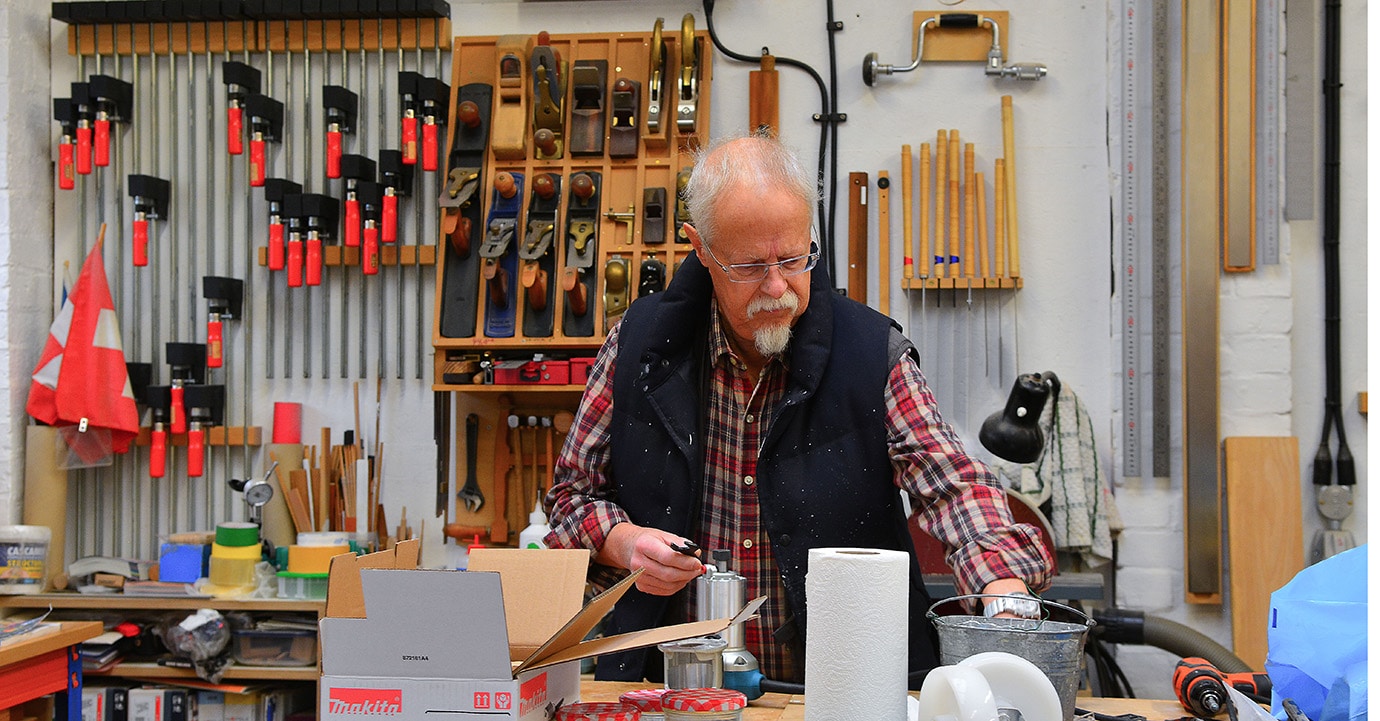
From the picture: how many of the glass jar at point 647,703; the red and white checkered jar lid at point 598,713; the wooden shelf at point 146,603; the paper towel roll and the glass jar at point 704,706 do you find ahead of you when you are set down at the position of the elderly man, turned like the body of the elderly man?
4

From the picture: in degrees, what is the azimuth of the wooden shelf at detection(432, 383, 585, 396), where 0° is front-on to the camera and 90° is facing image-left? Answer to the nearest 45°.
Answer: approximately 0°

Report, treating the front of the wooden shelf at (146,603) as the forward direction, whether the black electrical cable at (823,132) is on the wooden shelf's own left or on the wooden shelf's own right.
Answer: on the wooden shelf's own left

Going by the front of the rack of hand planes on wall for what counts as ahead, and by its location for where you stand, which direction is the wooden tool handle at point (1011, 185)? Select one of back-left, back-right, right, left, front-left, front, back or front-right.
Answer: left

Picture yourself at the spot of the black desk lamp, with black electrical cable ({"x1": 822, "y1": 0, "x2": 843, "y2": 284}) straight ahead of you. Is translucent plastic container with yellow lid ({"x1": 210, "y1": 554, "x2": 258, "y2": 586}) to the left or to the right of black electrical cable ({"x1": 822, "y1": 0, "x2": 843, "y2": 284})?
left

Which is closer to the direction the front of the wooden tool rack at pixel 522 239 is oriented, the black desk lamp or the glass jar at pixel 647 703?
the glass jar

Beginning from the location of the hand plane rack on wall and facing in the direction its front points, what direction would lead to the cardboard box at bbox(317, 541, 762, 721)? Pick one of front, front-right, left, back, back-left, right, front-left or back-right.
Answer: front

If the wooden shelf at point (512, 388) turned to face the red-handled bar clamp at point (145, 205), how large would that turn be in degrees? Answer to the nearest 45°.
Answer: approximately 135° to its right

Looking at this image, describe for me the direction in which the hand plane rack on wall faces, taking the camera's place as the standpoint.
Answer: facing the viewer

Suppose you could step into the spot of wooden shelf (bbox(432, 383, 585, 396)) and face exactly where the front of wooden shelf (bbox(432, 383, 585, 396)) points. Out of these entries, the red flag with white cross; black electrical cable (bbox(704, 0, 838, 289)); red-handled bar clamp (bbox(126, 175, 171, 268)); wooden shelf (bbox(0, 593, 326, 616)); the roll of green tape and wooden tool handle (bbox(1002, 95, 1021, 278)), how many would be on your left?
2

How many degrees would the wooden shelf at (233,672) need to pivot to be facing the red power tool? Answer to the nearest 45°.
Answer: approximately 45° to its left

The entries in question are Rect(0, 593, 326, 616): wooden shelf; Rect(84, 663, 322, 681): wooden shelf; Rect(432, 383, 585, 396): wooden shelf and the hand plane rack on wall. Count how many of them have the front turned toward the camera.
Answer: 4

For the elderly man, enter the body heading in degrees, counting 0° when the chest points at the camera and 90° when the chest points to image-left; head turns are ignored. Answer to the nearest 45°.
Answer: approximately 0°

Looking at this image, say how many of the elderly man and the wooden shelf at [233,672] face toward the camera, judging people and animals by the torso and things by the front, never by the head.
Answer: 2

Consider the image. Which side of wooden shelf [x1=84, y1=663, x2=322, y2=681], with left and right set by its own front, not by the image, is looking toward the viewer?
front

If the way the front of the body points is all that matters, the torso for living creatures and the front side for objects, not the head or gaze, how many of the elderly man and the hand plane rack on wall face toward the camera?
2

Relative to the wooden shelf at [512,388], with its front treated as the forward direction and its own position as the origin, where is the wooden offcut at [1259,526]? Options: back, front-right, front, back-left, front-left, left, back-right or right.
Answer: left

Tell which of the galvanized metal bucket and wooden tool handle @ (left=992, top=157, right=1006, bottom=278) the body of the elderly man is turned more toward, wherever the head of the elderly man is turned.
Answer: the galvanized metal bucket
